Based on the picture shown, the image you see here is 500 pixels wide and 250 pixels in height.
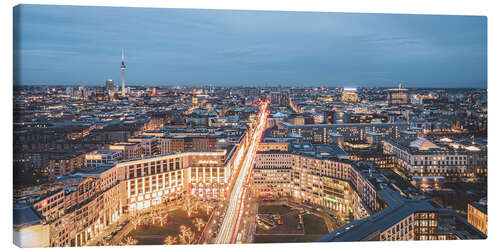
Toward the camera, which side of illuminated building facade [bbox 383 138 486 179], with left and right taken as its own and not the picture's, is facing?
front

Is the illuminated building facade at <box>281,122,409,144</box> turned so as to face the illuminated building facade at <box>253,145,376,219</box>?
yes

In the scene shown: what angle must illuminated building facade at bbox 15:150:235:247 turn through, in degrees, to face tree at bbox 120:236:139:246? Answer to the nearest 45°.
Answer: approximately 45° to its right

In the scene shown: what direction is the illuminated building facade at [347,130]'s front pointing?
toward the camera

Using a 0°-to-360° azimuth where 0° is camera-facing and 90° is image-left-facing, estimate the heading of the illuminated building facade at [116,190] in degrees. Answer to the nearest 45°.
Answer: approximately 315°

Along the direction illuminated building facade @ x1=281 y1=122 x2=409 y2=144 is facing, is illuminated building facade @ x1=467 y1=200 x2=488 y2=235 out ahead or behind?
ahead

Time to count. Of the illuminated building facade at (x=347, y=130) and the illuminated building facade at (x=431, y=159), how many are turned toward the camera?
2

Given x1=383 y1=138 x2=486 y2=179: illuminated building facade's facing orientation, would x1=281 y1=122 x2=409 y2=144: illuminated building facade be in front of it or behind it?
behind

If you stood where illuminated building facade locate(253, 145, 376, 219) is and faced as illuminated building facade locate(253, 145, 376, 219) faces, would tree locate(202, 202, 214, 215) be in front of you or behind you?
in front

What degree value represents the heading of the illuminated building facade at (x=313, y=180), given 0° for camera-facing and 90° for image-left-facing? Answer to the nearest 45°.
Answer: approximately 45°
